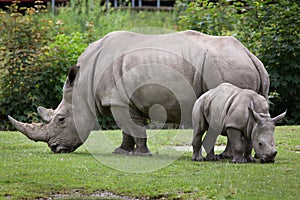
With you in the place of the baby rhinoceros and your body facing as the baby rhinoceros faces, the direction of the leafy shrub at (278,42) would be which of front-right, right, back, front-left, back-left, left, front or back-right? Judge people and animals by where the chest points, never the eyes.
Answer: back-left

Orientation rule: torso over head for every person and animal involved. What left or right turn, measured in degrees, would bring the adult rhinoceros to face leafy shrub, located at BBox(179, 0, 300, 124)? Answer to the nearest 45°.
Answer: approximately 135° to its right

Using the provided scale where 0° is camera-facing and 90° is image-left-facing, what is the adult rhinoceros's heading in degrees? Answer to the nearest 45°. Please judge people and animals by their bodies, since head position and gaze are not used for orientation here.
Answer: approximately 90°

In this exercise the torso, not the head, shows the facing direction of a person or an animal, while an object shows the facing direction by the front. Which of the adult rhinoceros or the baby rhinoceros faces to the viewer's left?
the adult rhinoceros

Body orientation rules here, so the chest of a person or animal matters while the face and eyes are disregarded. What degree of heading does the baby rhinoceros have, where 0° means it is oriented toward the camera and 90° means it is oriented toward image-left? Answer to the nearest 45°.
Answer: approximately 315°

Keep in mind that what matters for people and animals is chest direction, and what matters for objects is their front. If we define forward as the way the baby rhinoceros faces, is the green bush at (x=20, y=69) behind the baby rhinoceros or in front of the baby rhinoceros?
behind

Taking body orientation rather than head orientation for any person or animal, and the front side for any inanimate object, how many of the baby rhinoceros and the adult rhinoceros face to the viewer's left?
1

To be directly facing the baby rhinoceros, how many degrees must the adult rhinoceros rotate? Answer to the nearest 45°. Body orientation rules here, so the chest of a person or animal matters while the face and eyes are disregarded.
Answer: approximately 135° to its left
